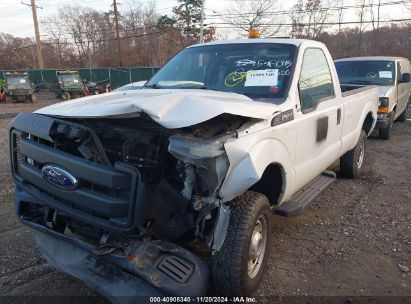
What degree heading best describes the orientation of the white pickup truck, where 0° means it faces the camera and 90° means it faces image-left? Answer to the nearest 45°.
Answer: approximately 45°

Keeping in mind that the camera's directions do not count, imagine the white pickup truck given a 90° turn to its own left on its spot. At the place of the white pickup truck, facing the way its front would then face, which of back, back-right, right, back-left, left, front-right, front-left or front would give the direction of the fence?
back-left

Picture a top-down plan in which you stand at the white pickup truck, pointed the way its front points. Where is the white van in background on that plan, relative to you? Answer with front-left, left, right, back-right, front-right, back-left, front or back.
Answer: back
